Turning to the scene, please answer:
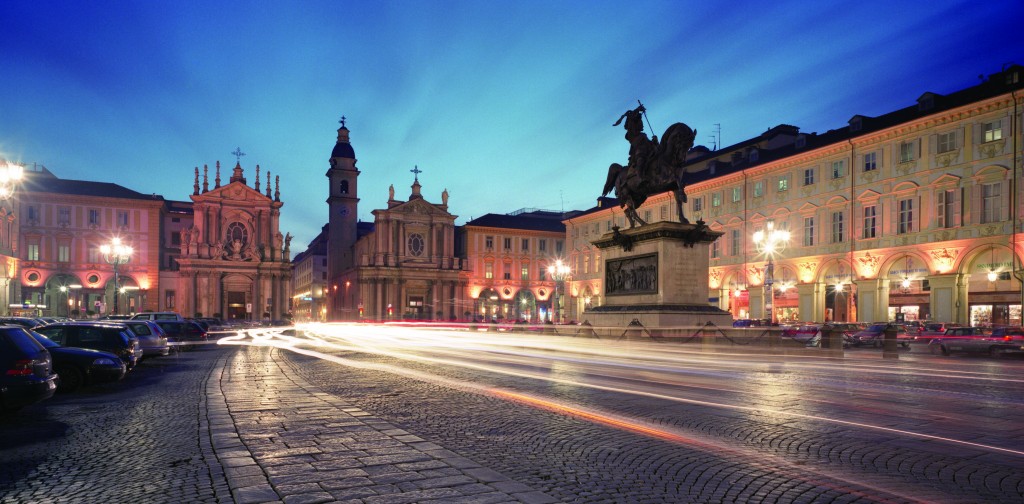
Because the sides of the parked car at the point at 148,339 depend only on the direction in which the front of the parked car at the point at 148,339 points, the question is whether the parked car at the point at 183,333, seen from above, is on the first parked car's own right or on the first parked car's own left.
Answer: on the first parked car's own right

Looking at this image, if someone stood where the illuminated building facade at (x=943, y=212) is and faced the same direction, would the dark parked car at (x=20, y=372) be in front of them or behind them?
in front

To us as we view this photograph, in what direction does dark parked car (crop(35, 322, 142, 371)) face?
facing away from the viewer and to the left of the viewer

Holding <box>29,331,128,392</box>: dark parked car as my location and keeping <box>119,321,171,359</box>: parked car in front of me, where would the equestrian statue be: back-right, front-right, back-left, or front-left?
front-right

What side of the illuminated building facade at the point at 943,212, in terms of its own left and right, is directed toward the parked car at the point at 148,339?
front

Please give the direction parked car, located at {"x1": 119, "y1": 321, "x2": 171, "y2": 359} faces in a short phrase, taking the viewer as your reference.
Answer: facing away from the viewer and to the left of the viewer

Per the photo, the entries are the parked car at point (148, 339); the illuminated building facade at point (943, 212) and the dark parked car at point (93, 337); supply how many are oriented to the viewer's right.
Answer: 0
